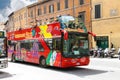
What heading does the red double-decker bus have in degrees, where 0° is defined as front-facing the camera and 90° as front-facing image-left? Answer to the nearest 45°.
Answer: approximately 315°
